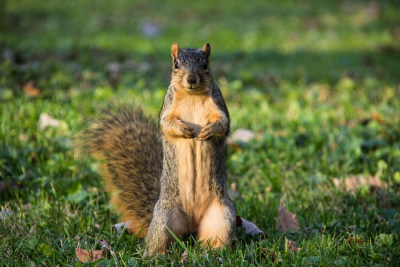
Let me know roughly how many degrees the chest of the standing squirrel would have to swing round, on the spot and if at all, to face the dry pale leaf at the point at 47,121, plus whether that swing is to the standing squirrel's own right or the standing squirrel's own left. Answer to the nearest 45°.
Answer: approximately 135° to the standing squirrel's own right

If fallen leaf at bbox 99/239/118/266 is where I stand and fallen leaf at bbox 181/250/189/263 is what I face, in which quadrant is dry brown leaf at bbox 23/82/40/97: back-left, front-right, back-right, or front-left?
back-left

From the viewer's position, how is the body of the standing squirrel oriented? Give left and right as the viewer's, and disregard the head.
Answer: facing the viewer

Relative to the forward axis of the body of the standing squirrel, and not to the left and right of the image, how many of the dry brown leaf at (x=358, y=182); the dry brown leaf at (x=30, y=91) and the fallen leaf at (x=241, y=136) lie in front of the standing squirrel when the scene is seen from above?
0

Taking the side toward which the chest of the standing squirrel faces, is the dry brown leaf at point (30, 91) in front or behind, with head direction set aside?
behind

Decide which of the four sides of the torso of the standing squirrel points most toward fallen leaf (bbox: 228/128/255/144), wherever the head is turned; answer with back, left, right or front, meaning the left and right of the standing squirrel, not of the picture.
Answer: back

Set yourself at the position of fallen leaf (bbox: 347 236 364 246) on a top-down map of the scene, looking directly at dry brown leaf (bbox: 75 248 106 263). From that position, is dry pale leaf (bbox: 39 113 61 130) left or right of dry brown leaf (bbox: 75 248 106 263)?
right

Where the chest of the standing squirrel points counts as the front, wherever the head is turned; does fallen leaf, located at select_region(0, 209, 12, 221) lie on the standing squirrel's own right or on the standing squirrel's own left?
on the standing squirrel's own right

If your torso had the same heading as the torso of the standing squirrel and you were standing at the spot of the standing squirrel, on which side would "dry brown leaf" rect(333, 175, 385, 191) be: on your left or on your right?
on your left

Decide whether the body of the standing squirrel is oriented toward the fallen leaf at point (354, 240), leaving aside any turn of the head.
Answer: no

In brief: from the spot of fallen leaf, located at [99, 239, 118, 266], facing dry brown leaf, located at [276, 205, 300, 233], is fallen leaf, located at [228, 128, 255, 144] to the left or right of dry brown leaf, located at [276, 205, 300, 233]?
left

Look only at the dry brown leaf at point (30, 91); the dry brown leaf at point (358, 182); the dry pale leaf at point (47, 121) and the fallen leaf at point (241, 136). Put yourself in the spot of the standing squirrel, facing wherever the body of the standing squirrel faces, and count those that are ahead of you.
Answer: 0
